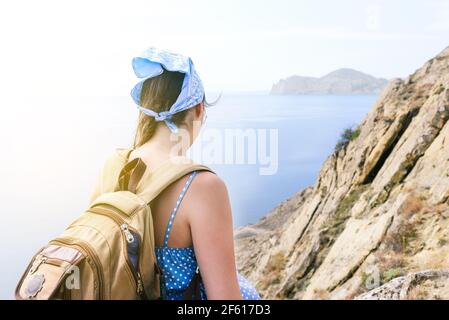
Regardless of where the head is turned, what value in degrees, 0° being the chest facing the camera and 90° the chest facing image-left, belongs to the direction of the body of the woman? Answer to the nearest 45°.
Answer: approximately 225°

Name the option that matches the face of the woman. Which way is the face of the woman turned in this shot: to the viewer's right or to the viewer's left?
to the viewer's right
